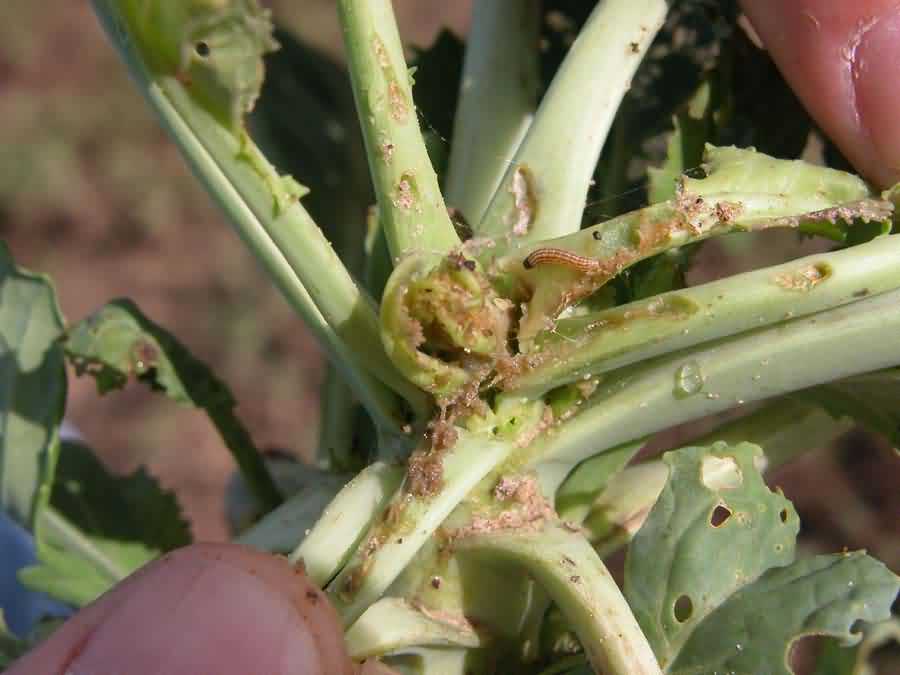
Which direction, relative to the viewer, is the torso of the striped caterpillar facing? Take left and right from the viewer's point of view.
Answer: facing to the left of the viewer
